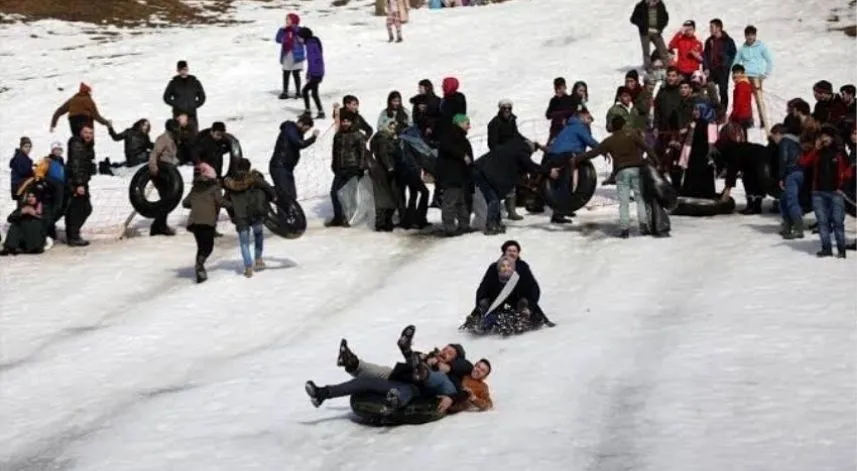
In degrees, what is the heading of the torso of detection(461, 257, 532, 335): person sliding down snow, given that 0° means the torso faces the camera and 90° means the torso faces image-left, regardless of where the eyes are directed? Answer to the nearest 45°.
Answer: approximately 0°

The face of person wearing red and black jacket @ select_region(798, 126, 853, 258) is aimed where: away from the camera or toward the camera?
toward the camera

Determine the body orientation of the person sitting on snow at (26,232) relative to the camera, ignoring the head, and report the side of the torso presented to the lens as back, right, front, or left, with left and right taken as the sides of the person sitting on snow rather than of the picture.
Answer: front

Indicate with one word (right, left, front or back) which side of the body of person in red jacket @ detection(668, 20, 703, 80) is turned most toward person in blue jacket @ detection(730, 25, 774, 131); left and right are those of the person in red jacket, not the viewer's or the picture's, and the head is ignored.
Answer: left

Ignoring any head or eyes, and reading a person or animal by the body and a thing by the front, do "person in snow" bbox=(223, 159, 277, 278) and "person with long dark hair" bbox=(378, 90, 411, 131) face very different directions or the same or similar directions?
very different directions

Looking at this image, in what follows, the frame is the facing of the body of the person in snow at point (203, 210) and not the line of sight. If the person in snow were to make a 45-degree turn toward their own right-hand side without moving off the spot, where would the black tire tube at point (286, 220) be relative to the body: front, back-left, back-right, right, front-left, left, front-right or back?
front

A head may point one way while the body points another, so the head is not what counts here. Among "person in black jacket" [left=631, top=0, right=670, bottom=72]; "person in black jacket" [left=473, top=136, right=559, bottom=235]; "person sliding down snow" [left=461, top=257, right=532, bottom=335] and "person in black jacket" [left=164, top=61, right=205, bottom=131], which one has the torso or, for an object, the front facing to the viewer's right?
"person in black jacket" [left=473, top=136, right=559, bottom=235]

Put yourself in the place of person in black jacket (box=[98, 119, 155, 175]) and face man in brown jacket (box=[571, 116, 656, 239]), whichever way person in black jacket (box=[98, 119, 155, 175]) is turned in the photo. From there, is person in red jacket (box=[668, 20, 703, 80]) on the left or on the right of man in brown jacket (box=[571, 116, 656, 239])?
left

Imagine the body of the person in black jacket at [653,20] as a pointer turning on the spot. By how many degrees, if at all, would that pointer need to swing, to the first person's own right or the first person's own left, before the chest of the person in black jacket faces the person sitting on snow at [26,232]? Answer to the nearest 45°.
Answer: approximately 45° to the first person's own right

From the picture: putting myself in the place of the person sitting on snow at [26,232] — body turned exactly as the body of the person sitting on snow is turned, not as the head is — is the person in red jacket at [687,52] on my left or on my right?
on my left

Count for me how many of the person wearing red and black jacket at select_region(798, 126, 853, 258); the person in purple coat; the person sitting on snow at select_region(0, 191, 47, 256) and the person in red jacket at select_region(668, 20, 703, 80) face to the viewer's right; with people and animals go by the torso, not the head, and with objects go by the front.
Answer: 0

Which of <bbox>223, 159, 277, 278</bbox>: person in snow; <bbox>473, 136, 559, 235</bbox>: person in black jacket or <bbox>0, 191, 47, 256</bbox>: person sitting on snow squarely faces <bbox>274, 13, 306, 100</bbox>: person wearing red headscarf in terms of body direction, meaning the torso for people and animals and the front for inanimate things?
the person in snow

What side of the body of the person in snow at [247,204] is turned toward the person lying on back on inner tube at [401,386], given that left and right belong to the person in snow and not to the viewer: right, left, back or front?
back

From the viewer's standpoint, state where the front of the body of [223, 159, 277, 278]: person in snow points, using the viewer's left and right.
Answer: facing away from the viewer

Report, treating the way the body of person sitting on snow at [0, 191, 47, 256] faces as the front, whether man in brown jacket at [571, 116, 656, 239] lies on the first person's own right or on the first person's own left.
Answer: on the first person's own left

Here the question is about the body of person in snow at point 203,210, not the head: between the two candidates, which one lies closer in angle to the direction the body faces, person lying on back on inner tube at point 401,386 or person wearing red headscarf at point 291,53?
the person wearing red headscarf

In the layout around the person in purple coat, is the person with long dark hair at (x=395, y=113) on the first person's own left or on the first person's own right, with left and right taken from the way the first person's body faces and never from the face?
on the first person's own left
